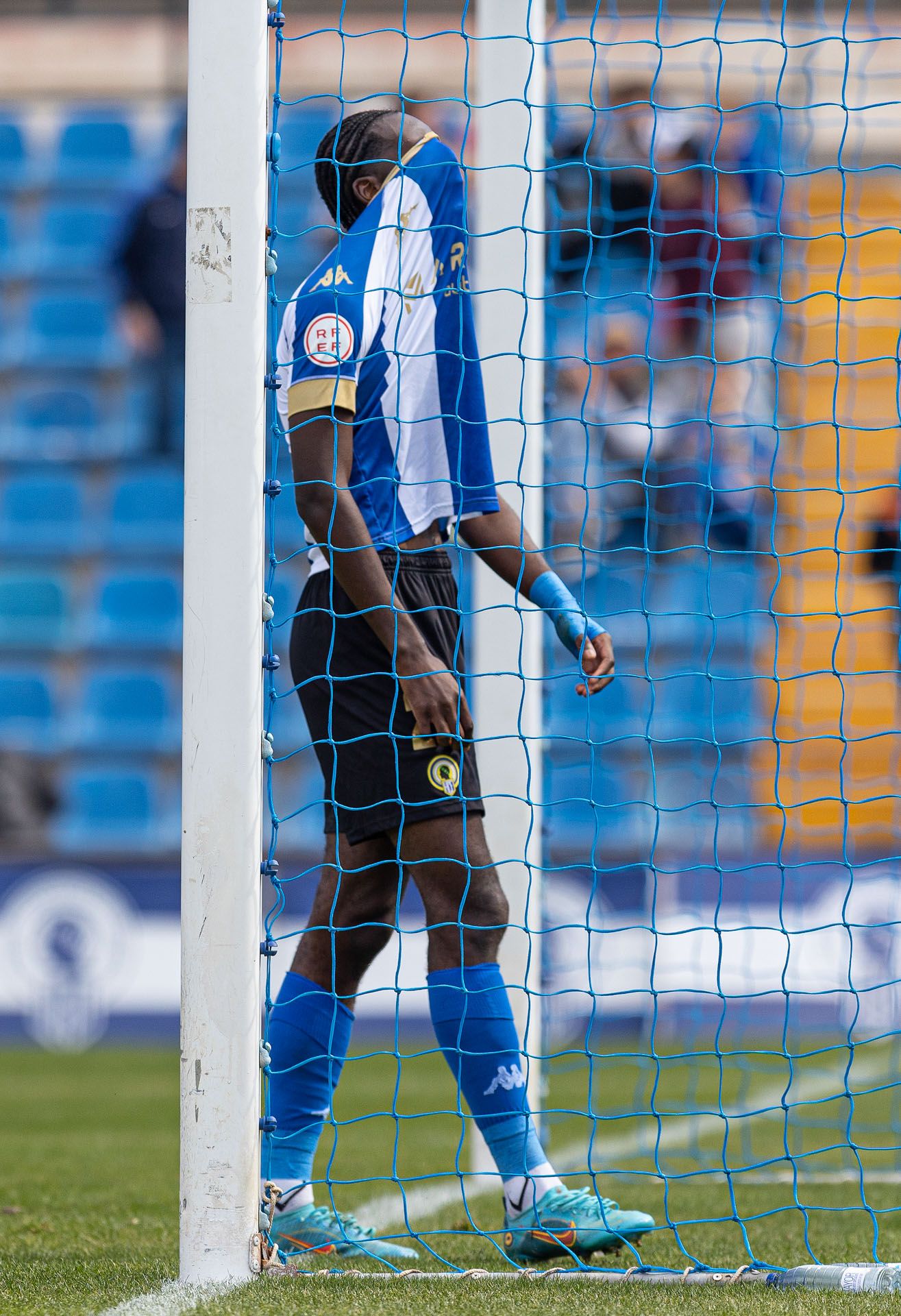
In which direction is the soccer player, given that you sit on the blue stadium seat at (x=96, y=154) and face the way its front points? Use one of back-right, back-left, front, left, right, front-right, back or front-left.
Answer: front

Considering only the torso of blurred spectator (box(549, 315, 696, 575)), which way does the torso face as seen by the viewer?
toward the camera

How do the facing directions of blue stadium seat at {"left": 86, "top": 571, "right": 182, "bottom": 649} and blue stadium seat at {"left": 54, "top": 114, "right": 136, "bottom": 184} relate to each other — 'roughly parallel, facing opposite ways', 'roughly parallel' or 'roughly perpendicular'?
roughly parallel

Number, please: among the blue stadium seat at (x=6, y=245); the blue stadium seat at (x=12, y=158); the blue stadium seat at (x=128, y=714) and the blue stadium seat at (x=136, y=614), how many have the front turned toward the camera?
4

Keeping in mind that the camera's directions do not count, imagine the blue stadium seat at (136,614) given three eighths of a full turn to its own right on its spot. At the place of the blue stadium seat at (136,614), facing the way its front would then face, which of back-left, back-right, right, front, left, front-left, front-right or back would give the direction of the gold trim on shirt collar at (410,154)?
back-left

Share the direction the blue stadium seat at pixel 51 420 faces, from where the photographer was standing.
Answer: facing the viewer

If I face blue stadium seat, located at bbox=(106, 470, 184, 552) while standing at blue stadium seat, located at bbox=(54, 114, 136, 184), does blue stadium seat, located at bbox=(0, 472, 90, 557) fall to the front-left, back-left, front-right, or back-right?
front-right

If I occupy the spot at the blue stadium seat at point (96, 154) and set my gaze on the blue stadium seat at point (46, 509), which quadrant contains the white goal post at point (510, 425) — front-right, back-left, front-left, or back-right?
front-left

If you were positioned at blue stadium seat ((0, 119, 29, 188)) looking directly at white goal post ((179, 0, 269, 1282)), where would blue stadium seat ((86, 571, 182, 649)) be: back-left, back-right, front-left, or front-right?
front-left

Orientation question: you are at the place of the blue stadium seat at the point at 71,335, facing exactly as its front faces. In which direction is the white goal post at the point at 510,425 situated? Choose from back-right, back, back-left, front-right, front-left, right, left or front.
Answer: front

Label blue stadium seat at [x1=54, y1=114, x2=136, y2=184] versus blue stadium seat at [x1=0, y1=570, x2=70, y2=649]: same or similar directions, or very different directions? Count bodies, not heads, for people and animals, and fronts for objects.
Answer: same or similar directions

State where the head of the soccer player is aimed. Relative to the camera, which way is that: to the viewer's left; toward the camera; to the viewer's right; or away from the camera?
to the viewer's right

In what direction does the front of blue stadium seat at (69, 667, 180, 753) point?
toward the camera

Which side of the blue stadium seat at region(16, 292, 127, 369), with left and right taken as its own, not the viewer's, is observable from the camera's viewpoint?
front
